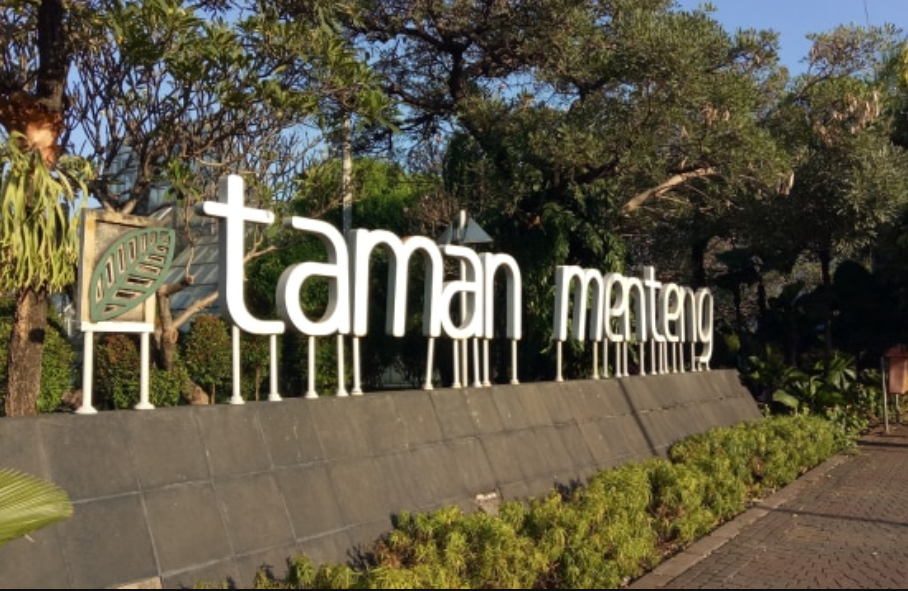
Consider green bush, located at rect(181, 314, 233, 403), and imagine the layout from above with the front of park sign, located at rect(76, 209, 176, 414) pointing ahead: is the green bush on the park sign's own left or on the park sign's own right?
on the park sign's own left

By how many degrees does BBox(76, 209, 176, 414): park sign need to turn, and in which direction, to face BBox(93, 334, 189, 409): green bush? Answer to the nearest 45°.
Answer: approximately 135° to its left

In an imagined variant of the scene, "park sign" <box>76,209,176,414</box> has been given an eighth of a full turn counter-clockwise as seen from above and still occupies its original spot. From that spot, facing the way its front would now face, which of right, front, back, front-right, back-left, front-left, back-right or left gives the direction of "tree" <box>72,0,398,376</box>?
left

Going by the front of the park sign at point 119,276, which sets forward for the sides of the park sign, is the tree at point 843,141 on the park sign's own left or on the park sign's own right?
on the park sign's own left

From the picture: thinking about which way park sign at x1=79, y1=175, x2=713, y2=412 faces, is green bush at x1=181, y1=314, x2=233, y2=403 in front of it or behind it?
behind

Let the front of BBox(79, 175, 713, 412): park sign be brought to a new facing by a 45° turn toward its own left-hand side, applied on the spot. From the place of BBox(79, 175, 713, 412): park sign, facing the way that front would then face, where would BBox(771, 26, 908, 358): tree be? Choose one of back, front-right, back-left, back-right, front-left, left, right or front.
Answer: front-left

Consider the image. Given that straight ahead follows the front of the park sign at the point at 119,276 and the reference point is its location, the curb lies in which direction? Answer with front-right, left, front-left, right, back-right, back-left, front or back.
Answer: front-left

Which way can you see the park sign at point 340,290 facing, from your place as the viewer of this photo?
facing the viewer and to the right of the viewer

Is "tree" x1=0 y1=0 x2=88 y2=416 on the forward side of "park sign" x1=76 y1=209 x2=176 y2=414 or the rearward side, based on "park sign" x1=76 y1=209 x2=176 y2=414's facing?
on the rearward side
